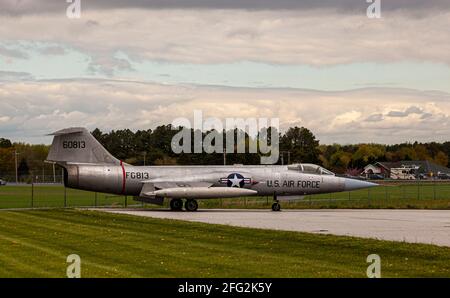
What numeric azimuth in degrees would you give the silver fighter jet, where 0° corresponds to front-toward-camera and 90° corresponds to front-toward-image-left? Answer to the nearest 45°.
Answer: approximately 270°
